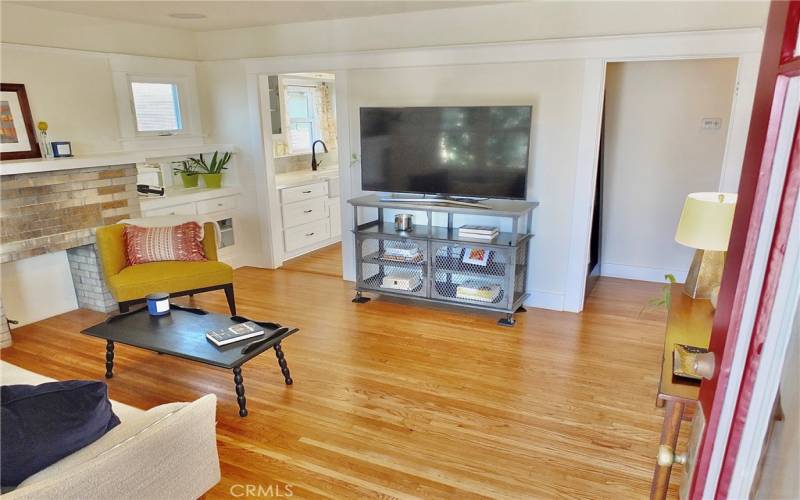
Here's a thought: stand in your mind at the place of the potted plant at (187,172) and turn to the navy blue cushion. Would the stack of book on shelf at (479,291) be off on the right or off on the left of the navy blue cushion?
left

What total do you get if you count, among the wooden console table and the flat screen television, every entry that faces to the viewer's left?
1

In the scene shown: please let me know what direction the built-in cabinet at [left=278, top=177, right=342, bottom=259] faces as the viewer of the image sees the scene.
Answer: facing the viewer and to the right of the viewer

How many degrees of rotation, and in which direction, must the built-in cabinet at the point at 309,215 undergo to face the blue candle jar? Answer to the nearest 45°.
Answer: approximately 45° to its right

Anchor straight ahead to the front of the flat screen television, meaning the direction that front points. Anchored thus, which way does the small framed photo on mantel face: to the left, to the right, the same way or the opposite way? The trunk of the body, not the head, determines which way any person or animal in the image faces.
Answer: to the left

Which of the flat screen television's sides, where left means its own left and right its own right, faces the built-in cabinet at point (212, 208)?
right

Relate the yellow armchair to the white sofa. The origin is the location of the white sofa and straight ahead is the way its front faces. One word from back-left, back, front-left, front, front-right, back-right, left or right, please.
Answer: front-right

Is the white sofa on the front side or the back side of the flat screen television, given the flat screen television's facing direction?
on the front side

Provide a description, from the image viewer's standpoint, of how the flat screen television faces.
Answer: facing the viewer

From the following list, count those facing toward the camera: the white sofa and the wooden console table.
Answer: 0

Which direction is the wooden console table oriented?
to the viewer's left

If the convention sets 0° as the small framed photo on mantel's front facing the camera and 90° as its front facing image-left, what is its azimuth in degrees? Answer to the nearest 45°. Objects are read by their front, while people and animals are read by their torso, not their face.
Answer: approximately 315°
